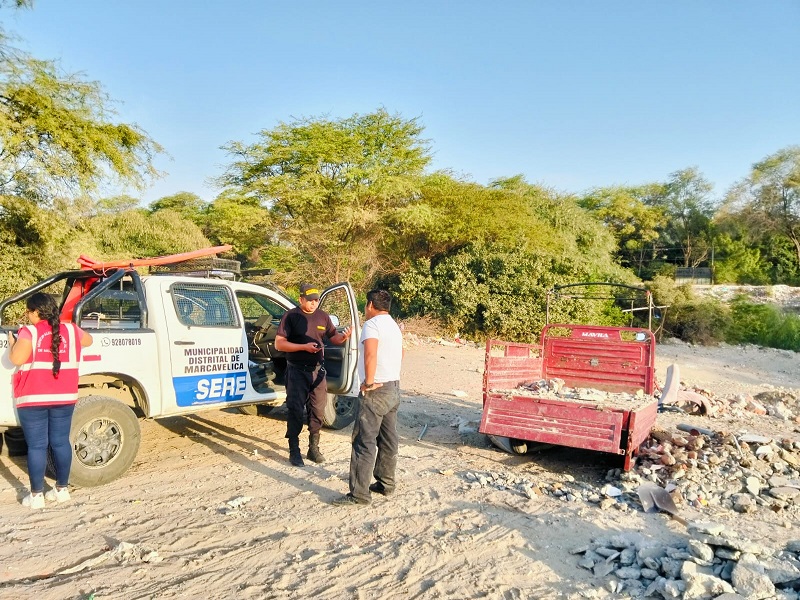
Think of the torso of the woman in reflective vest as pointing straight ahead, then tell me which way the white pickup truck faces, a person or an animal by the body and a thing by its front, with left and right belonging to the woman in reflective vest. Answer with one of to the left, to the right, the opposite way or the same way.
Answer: to the right

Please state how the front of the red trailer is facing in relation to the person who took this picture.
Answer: facing away from the viewer and to the right of the viewer

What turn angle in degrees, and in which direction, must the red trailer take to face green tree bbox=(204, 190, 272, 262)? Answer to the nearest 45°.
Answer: approximately 90° to its left

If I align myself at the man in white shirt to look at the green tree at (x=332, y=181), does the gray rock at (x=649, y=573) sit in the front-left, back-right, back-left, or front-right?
back-right

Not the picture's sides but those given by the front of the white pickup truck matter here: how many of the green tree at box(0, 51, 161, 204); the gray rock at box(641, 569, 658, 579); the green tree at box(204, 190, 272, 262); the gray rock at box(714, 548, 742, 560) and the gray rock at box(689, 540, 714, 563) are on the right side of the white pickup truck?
3

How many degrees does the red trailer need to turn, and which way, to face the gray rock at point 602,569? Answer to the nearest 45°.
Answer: approximately 135° to its right

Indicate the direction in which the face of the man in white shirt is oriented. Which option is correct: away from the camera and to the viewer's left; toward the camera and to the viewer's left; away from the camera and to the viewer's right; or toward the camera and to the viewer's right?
away from the camera and to the viewer's left

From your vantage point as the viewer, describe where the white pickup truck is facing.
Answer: facing away from the viewer and to the right of the viewer

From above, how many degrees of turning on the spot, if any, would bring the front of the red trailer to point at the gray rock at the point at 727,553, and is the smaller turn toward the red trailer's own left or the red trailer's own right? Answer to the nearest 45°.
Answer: approximately 135° to the red trailer's own right

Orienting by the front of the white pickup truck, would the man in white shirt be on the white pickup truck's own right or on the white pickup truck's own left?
on the white pickup truck's own right

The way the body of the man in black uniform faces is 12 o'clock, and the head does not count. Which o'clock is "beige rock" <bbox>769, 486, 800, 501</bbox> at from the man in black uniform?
The beige rock is roughly at 11 o'clock from the man in black uniform.

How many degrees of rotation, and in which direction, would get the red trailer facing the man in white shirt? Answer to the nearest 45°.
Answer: approximately 180°
